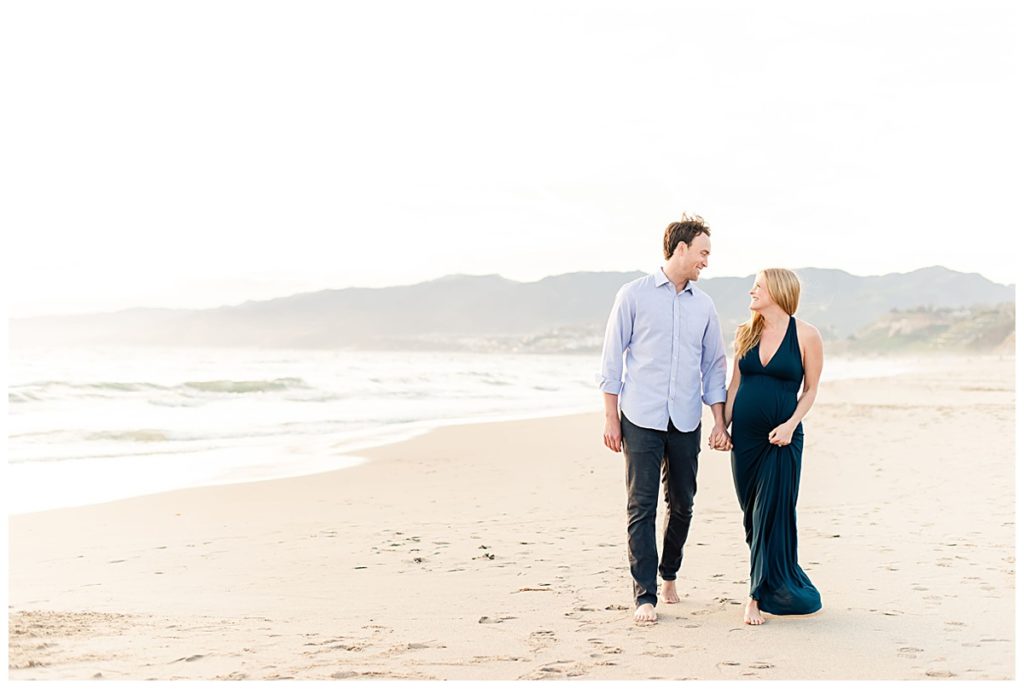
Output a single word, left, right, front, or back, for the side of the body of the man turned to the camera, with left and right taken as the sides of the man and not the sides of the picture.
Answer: front
